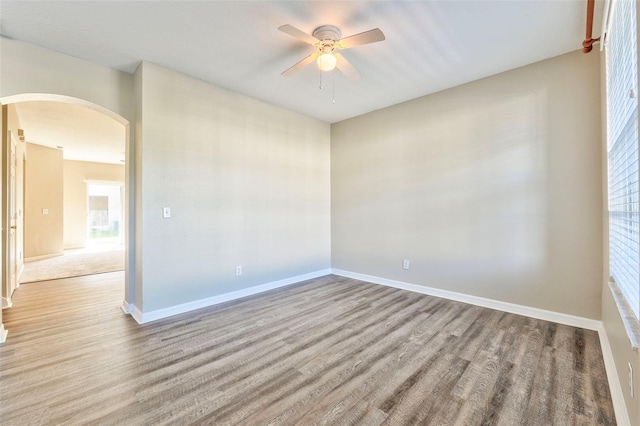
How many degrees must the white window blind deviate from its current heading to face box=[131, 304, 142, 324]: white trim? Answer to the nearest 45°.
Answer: approximately 45° to its left

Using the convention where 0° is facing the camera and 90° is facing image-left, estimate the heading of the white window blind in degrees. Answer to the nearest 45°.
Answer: approximately 90°

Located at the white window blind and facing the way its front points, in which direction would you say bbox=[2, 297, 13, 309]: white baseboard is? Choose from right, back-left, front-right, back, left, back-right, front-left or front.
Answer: front-left
